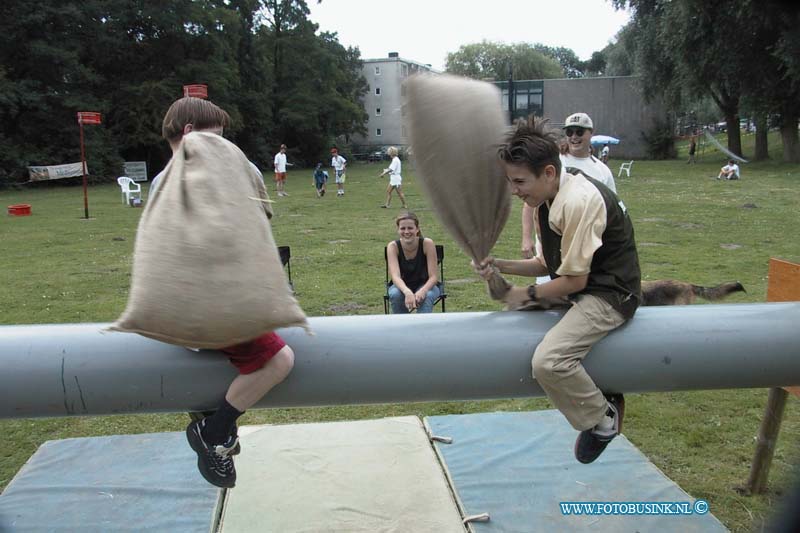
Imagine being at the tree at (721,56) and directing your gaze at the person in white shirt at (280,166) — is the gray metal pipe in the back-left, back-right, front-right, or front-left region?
front-left

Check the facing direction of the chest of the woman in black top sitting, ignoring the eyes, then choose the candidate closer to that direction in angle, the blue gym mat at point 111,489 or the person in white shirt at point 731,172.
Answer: the blue gym mat

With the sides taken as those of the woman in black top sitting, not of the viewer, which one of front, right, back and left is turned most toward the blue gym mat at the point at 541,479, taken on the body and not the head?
front

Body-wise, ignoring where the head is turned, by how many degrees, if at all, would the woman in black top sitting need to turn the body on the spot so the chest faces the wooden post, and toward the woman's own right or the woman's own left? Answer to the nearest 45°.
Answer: approximately 45° to the woman's own left

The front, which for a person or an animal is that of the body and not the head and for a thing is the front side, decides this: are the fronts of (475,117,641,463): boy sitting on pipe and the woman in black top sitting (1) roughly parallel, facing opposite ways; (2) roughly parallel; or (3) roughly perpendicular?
roughly perpendicular

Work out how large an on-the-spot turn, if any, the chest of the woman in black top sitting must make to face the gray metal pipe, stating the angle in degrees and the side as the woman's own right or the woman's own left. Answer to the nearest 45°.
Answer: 0° — they already face it

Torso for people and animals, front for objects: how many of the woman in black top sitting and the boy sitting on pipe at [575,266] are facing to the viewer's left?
1

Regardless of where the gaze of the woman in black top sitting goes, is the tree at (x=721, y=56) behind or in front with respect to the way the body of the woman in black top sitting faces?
behind

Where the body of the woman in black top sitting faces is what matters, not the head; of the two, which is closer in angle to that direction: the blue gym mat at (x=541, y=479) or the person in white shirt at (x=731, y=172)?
the blue gym mat

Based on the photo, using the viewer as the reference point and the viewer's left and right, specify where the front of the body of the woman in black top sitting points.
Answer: facing the viewer

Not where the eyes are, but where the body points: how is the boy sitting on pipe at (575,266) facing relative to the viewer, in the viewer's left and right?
facing to the left of the viewer

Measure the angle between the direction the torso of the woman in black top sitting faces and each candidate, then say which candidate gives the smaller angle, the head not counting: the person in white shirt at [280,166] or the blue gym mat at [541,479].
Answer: the blue gym mat

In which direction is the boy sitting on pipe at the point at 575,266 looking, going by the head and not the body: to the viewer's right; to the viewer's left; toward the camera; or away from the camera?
to the viewer's left

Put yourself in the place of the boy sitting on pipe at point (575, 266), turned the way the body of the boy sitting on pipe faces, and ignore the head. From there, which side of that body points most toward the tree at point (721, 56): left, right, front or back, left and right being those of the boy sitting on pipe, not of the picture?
right
